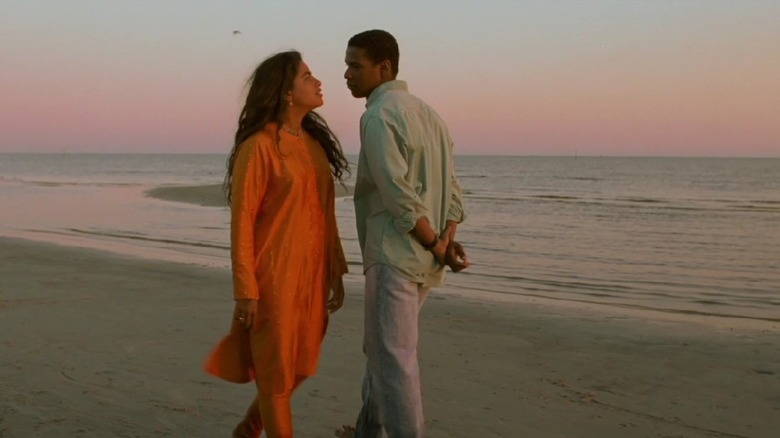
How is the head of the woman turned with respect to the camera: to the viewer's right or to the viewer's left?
to the viewer's right

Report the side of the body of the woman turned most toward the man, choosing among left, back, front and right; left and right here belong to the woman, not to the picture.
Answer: front

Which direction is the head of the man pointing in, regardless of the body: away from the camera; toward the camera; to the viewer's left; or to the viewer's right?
to the viewer's left

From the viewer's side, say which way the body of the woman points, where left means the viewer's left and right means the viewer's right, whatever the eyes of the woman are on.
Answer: facing the viewer and to the right of the viewer
